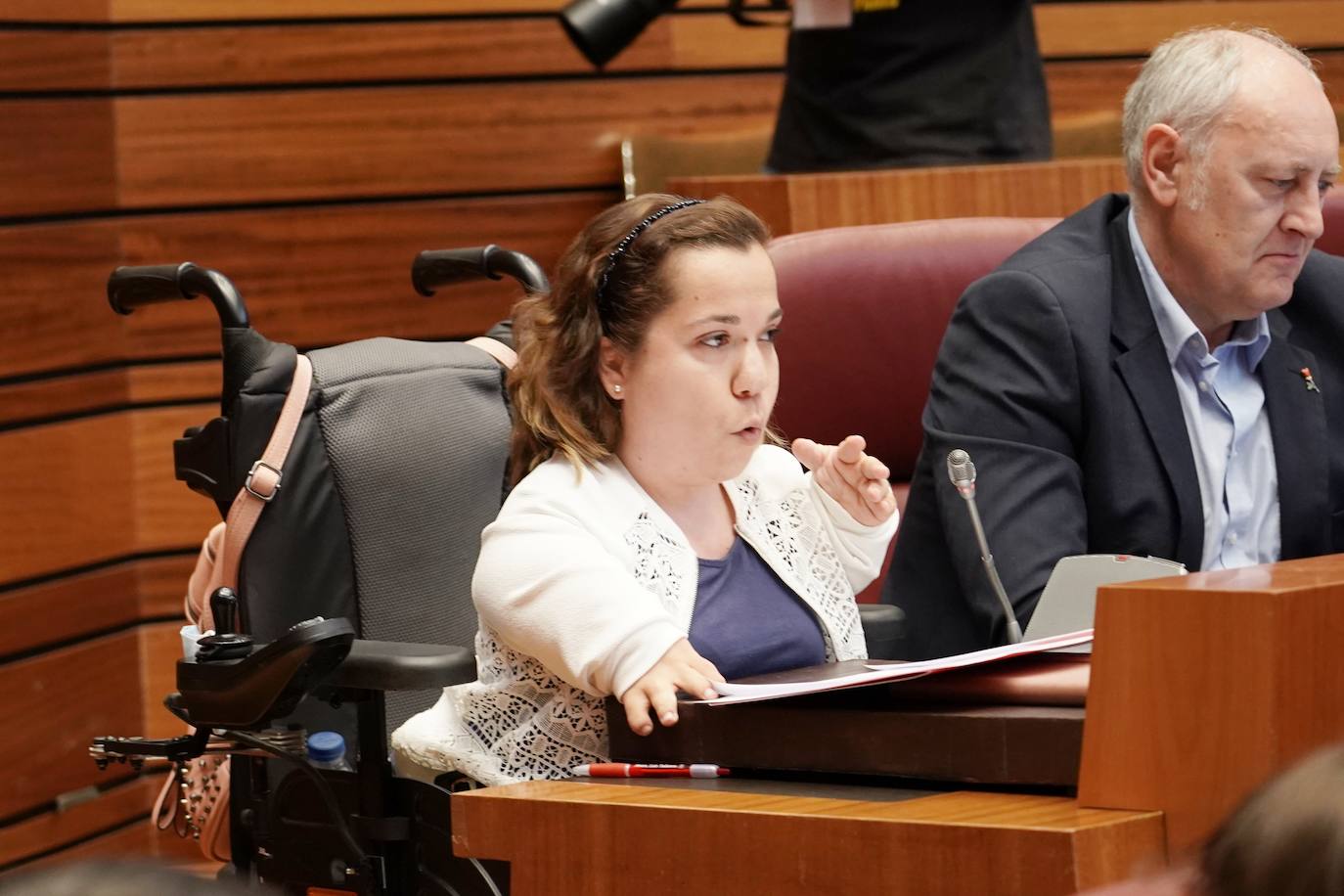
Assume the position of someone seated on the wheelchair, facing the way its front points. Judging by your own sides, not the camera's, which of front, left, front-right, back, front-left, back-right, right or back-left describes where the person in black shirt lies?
left

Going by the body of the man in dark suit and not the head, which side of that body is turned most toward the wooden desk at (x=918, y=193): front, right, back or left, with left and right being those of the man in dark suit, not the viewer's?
back

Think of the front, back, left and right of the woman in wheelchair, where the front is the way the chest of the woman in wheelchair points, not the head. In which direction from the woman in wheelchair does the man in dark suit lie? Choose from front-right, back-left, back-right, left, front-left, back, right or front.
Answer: left

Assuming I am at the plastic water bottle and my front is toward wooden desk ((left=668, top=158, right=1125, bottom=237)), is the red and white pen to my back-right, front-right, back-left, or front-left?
back-right

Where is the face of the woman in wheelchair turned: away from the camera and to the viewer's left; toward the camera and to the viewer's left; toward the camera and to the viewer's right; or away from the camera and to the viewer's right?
toward the camera and to the viewer's right

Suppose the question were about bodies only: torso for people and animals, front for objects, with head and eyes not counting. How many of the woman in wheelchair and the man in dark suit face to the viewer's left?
0

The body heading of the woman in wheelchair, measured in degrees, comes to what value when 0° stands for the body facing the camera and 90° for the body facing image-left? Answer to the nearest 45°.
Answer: approximately 315°

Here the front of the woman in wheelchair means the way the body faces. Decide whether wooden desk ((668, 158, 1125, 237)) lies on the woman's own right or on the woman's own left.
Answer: on the woman's own left

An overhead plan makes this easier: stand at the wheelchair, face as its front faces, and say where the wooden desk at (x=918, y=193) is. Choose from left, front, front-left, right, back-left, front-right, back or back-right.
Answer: left

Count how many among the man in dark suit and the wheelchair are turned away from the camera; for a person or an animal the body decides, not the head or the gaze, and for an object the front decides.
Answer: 0
